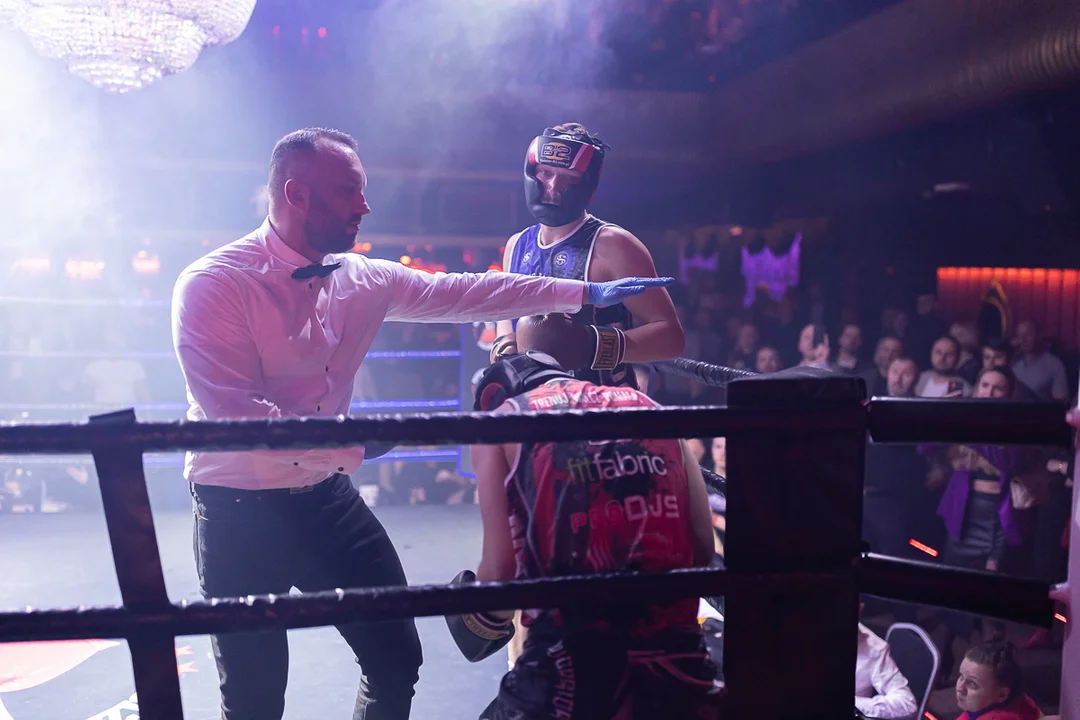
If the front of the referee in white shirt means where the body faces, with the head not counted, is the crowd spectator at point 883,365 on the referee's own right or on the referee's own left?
on the referee's own left

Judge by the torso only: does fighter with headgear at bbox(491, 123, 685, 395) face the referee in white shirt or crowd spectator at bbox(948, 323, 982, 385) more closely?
the referee in white shirt

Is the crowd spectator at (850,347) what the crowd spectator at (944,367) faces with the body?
no

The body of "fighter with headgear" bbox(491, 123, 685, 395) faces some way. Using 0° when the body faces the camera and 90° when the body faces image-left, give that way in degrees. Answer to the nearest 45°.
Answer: approximately 45°

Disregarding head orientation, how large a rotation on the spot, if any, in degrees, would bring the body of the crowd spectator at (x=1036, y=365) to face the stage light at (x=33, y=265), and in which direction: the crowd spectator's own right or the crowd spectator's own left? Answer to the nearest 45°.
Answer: approximately 45° to the crowd spectator's own right

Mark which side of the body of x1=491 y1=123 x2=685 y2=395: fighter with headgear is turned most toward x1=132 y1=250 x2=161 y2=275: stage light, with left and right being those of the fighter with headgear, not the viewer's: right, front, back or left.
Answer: right

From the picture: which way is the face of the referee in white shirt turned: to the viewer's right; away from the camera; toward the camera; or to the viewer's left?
to the viewer's right

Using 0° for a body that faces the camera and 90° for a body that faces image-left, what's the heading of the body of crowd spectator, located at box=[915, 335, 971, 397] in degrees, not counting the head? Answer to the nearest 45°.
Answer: approximately 45°

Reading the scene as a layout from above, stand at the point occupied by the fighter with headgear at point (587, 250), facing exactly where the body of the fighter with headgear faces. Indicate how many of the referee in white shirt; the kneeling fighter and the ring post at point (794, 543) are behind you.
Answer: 0

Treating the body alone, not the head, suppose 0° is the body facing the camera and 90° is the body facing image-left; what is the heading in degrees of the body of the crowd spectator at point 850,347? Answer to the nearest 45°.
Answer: approximately 45°

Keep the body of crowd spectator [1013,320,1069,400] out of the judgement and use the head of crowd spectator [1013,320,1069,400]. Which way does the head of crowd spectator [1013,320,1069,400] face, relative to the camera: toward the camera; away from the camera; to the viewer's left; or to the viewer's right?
toward the camera

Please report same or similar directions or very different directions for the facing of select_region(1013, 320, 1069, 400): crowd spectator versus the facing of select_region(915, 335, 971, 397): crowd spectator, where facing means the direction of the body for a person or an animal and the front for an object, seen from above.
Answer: same or similar directions

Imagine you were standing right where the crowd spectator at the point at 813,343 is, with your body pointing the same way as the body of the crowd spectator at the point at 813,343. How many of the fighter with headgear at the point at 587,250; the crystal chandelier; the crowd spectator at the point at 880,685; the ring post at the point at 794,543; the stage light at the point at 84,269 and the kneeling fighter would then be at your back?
0

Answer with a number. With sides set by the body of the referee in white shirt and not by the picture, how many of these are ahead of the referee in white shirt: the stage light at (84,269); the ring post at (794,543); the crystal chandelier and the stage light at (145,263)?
1

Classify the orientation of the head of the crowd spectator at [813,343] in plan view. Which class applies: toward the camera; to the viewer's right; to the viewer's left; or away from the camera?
toward the camera
